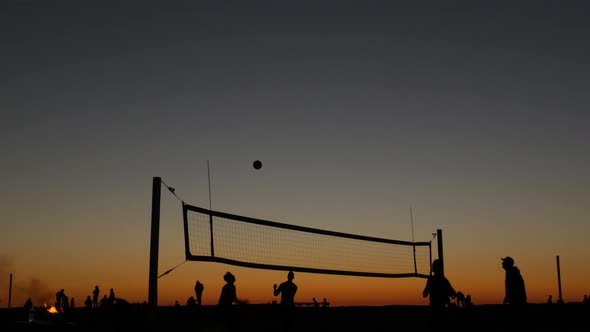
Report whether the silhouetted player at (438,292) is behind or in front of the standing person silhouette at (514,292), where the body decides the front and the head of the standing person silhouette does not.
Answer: in front

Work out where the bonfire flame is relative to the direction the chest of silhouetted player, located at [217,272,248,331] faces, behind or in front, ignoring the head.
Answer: behind

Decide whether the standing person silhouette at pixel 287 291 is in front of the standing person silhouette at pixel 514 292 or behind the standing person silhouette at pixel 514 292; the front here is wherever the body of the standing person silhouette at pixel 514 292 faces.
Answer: in front

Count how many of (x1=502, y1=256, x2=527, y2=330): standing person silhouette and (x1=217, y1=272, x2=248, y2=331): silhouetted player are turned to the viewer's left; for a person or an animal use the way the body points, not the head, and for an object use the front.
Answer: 1

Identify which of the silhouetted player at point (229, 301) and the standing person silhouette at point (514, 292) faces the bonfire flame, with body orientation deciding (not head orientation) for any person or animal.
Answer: the standing person silhouette

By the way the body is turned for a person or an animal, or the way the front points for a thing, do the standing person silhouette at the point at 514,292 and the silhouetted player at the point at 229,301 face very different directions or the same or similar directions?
very different directions

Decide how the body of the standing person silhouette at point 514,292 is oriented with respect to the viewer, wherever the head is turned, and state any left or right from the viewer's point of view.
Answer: facing to the left of the viewer
